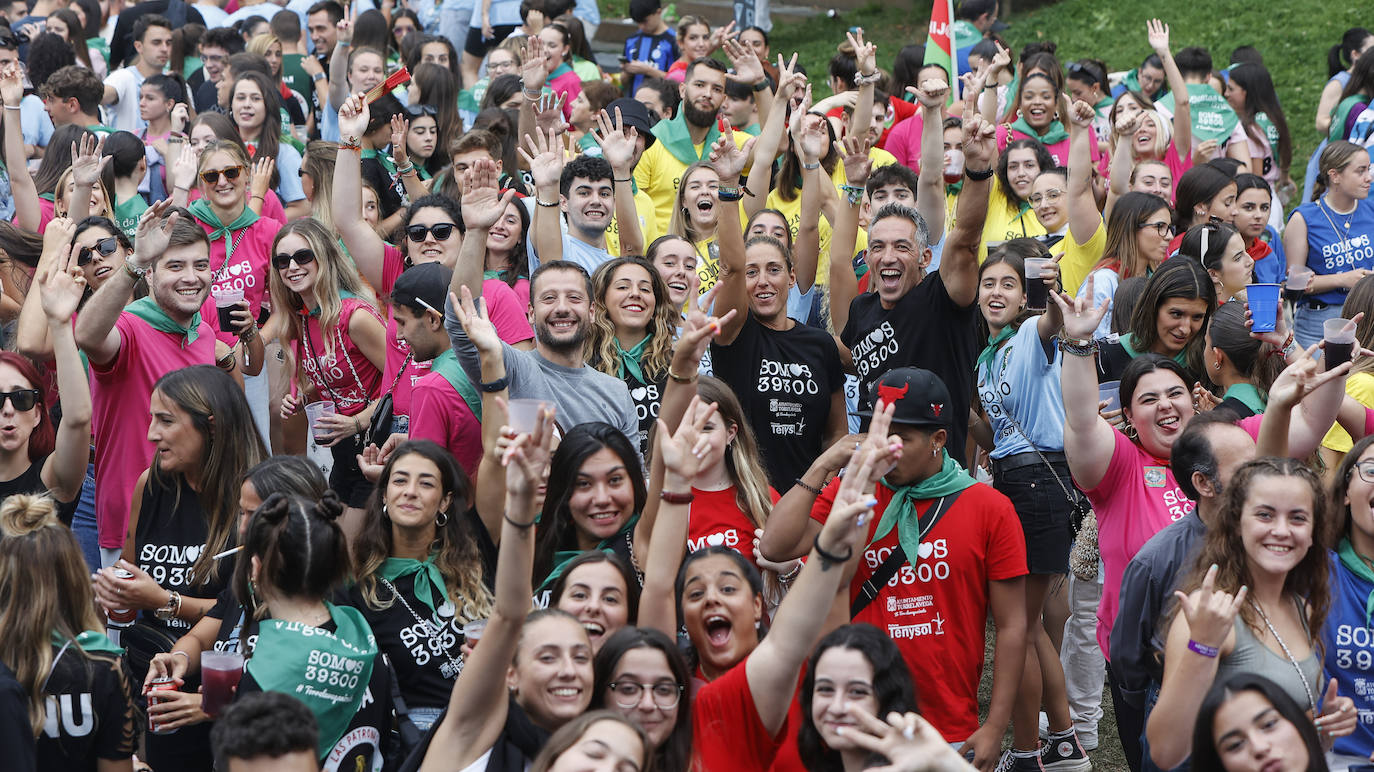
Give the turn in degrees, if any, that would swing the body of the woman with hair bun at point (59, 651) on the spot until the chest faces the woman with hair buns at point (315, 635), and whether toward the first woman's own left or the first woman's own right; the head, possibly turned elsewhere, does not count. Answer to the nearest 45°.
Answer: approximately 90° to the first woman's own right

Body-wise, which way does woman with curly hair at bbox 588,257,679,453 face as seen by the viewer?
toward the camera

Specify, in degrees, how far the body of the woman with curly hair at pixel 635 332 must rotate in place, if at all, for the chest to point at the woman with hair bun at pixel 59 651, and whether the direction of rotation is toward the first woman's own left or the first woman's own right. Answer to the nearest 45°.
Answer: approximately 45° to the first woman's own right

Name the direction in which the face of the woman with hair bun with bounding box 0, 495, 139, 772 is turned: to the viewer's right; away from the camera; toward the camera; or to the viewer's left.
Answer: away from the camera

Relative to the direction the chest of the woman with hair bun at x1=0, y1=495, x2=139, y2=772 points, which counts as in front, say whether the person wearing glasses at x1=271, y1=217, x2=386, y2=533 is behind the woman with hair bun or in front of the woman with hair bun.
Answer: in front

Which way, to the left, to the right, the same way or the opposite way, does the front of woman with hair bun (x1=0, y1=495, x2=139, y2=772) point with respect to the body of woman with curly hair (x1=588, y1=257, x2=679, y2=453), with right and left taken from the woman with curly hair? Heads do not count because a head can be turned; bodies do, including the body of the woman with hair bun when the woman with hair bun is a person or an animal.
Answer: the opposite way

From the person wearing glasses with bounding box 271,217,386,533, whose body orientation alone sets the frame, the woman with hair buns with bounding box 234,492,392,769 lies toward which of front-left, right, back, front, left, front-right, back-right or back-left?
front-left

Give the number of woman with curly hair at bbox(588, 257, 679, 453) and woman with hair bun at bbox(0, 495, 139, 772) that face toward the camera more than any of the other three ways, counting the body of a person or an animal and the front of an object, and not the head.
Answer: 1

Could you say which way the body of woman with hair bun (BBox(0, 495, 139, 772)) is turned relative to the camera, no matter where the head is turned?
away from the camera

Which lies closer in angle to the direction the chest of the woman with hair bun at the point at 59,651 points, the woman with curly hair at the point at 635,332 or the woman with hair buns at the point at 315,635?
the woman with curly hair

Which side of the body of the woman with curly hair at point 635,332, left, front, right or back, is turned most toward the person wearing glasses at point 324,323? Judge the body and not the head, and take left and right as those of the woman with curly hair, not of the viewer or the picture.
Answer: right

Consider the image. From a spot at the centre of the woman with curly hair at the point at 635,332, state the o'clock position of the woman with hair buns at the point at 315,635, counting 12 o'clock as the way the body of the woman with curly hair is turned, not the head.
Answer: The woman with hair buns is roughly at 1 o'clock from the woman with curly hair.

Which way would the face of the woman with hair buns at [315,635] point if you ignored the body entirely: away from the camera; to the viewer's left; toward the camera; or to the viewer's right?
away from the camera

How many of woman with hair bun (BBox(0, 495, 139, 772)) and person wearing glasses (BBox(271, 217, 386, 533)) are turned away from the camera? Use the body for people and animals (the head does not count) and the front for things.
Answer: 1

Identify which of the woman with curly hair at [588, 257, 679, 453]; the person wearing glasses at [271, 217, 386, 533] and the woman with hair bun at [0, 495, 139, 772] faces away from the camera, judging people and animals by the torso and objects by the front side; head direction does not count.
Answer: the woman with hair bun

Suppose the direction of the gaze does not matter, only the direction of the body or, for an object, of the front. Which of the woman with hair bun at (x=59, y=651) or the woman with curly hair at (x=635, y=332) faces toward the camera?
the woman with curly hair

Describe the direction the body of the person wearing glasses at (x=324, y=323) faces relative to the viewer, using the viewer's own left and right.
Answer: facing the viewer and to the left of the viewer

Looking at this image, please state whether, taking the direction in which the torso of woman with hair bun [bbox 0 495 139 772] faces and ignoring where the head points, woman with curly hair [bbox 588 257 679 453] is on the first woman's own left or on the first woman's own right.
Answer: on the first woman's own right
